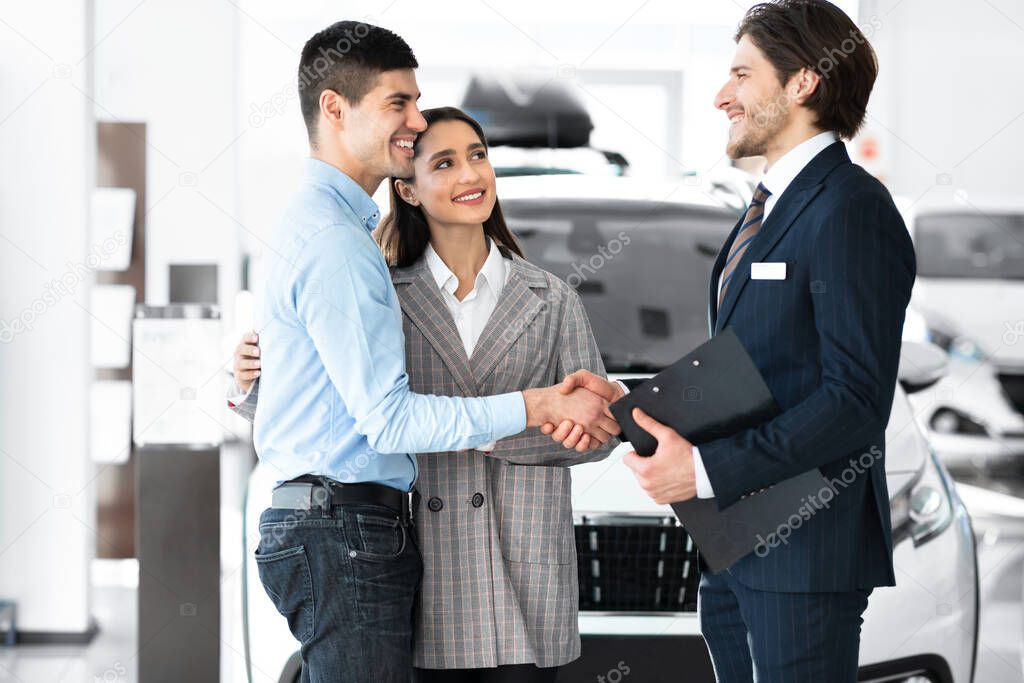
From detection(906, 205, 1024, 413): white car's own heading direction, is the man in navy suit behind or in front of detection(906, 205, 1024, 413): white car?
in front

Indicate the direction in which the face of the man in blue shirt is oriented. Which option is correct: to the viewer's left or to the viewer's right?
to the viewer's right

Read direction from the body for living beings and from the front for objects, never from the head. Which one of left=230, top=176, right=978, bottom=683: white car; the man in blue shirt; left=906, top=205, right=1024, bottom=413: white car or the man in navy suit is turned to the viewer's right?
the man in blue shirt

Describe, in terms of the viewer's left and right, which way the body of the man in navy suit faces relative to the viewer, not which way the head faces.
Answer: facing to the left of the viewer

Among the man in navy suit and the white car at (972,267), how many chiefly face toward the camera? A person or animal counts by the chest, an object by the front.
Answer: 1

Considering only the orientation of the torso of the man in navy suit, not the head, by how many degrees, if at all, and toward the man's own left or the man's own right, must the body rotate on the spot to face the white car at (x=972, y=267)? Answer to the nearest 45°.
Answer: approximately 90° to the man's own right

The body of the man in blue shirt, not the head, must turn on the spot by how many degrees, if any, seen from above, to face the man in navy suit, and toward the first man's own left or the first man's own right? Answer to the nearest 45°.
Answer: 0° — they already face them

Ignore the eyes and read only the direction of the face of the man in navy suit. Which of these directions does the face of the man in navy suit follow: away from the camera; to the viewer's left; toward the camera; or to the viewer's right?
to the viewer's left

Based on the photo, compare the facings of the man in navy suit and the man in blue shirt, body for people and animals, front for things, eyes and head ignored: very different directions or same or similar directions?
very different directions

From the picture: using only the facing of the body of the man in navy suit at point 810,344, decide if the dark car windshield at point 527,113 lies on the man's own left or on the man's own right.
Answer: on the man's own right

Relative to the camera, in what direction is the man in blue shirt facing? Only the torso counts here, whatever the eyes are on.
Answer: to the viewer's right
